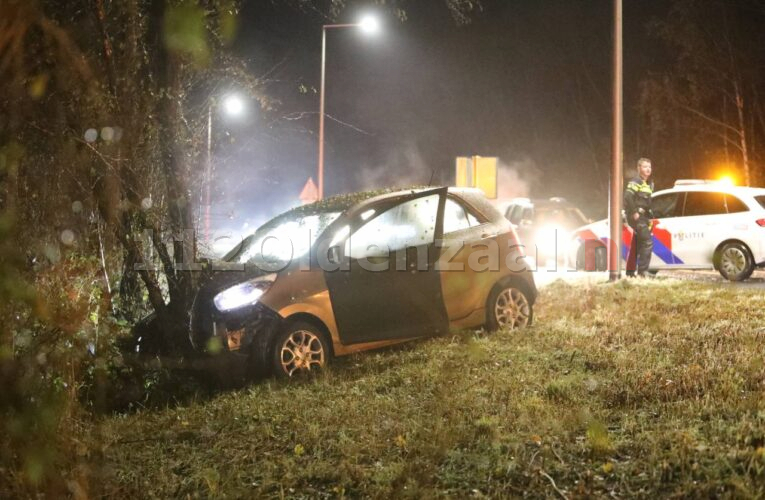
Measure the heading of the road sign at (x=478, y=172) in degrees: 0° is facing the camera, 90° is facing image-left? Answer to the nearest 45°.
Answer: approximately 0°

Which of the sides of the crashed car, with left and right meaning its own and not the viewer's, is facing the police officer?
back

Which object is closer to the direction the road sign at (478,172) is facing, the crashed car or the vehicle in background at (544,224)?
the crashed car

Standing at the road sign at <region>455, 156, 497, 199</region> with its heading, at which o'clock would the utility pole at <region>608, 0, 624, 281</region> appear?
The utility pole is roughly at 11 o'clock from the road sign.

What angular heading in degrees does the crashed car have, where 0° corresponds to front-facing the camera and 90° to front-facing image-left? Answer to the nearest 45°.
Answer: approximately 45°

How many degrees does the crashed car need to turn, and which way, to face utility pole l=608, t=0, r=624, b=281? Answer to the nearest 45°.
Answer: approximately 180°

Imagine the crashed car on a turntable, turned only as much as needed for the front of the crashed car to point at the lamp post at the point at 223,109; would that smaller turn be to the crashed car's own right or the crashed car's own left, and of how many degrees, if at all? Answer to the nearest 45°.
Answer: approximately 90° to the crashed car's own right

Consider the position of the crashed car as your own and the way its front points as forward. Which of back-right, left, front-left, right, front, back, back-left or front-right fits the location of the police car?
back
